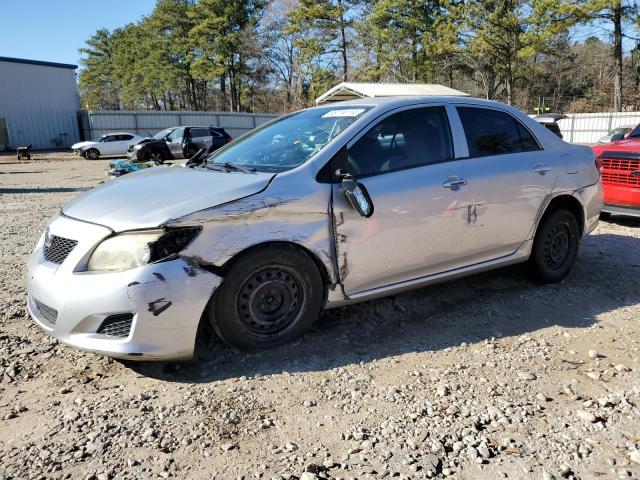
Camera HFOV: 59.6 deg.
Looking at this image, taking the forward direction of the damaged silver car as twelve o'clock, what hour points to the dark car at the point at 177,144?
The dark car is roughly at 4 o'clock from the damaged silver car.

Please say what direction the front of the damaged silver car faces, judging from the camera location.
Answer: facing the viewer and to the left of the viewer

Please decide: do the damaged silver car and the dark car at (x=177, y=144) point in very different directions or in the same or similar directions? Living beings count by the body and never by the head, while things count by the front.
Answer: same or similar directions

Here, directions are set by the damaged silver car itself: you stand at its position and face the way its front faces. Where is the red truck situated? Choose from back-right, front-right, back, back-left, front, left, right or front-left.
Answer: back

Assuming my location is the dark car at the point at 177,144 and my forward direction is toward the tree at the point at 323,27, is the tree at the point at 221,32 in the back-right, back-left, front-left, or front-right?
front-left

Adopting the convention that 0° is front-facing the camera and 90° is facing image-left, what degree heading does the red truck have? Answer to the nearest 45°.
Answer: approximately 45°

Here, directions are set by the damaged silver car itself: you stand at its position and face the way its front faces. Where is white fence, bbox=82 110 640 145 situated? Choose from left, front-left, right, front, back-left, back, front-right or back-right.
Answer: back-right

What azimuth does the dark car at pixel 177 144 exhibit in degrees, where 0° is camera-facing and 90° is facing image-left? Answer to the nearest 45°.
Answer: approximately 45°

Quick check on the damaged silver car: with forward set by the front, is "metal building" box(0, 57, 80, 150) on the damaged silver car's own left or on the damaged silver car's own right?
on the damaged silver car's own right

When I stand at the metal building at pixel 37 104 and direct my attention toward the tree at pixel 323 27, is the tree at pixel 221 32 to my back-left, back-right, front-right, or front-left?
front-left
